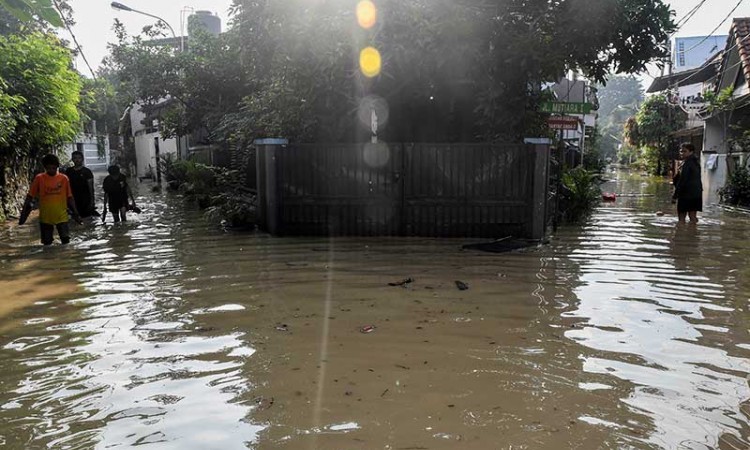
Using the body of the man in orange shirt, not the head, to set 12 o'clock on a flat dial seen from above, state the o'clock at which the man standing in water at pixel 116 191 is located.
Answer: The man standing in water is roughly at 7 o'clock from the man in orange shirt.

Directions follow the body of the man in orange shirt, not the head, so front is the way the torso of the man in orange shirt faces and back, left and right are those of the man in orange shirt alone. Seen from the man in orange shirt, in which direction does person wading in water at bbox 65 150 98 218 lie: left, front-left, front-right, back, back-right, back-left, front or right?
back

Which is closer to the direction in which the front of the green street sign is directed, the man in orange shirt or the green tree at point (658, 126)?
the man in orange shirt

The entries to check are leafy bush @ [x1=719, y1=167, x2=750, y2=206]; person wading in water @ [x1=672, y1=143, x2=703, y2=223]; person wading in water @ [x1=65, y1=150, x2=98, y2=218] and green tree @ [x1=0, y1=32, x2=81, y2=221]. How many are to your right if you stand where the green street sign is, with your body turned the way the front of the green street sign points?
2

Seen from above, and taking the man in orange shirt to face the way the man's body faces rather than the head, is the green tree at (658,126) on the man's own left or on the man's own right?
on the man's own left

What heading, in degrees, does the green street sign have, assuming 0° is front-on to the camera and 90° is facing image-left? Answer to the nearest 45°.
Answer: approximately 0°

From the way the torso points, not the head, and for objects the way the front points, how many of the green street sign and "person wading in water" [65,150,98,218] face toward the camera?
2

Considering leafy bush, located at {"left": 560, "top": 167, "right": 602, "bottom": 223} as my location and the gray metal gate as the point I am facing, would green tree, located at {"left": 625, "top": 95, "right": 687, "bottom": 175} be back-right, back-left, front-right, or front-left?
back-right

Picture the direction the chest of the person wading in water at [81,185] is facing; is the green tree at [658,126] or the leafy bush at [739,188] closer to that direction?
the leafy bush

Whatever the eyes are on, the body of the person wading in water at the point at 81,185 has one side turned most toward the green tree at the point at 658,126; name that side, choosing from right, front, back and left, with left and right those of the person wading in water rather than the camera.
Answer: left

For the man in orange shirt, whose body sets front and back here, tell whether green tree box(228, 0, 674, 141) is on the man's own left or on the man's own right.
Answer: on the man's own left
